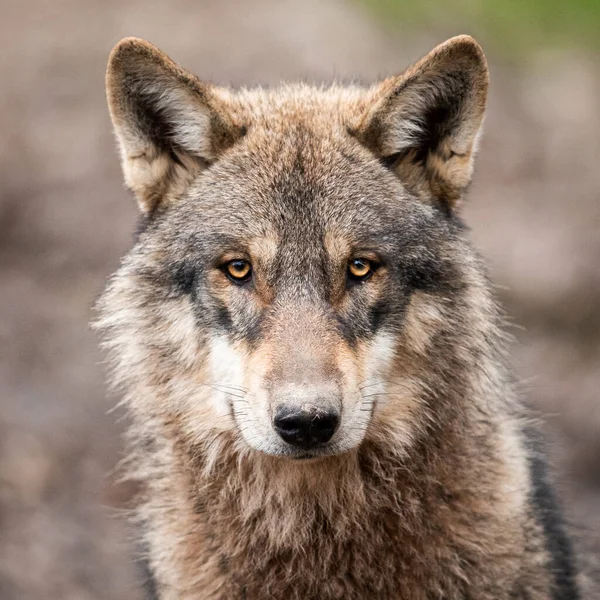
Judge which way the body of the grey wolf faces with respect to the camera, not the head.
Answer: toward the camera
